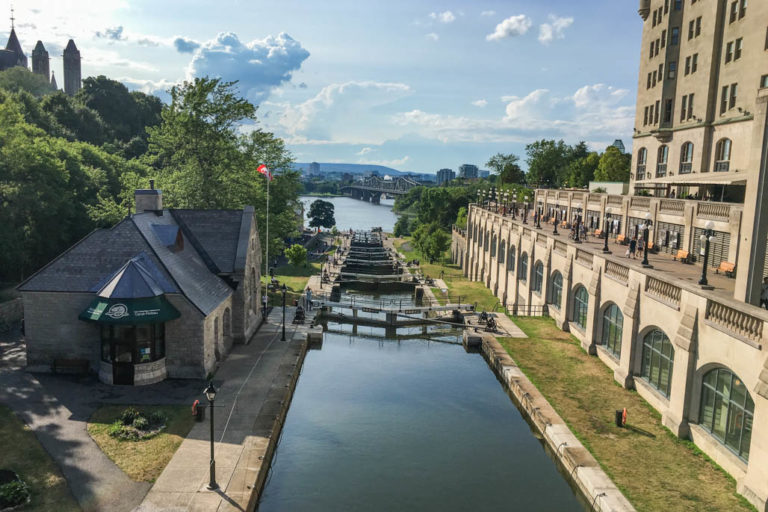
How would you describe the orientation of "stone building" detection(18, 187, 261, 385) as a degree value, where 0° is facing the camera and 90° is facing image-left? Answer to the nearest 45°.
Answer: approximately 0°

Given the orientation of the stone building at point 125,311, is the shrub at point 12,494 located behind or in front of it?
in front

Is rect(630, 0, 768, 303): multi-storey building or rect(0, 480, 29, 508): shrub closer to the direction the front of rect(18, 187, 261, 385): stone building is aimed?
the shrub

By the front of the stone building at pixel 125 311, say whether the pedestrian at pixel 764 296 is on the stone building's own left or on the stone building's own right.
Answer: on the stone building's own left

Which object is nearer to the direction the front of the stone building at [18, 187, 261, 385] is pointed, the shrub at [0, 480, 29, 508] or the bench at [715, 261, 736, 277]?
the shrub

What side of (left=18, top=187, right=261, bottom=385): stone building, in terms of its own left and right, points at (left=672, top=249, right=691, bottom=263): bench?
left

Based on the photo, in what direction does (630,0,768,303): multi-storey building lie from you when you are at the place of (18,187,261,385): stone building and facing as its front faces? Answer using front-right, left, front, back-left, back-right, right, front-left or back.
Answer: left

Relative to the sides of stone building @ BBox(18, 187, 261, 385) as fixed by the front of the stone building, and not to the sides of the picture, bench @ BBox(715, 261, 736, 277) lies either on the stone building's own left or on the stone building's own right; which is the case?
on the stone building's own left
